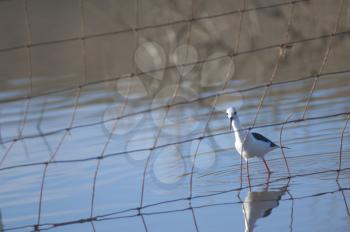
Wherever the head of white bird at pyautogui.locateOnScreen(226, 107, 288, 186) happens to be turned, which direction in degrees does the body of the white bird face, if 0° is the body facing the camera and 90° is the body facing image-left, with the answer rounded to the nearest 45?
approximately 45°
